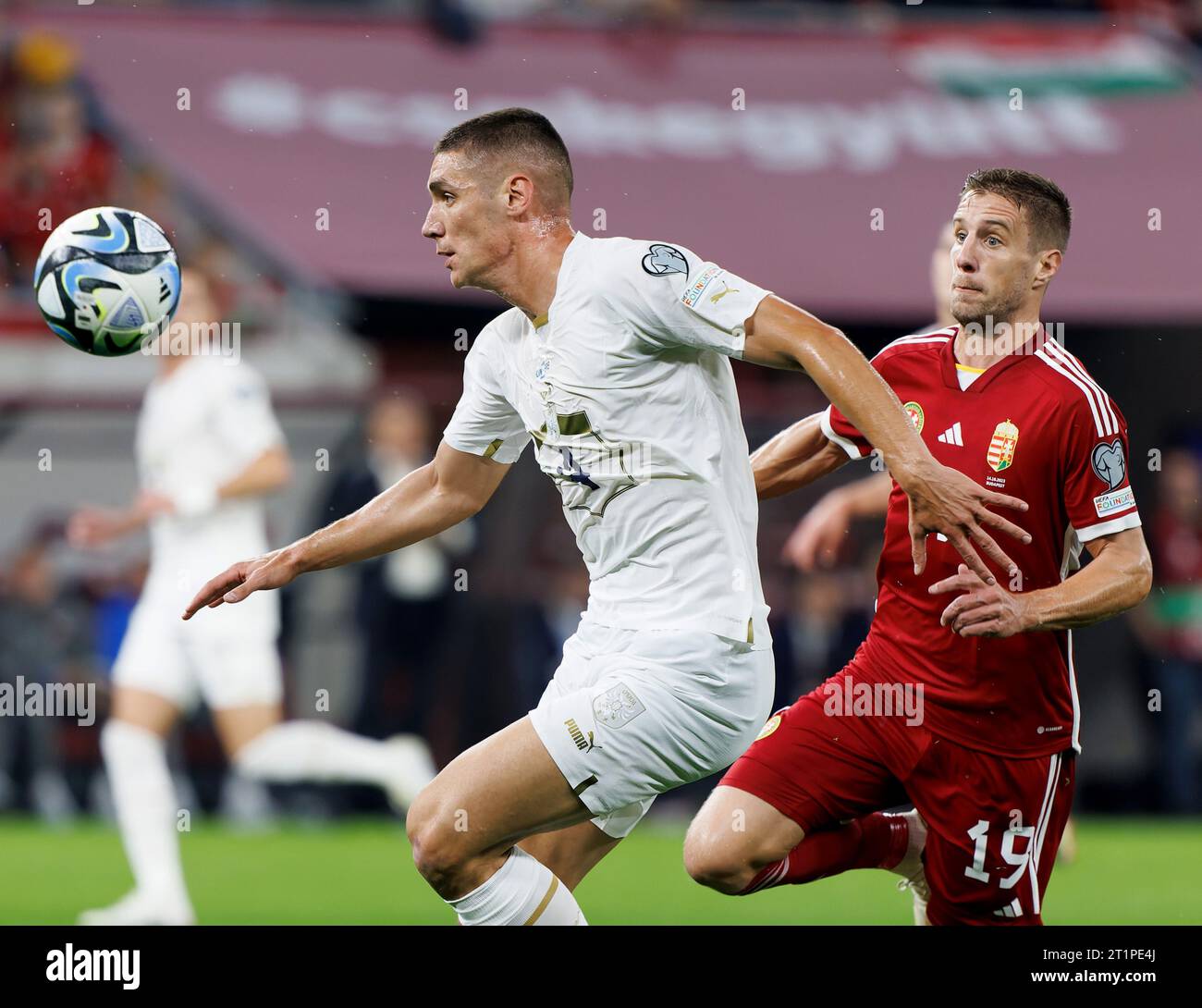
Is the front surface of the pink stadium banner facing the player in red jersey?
yes

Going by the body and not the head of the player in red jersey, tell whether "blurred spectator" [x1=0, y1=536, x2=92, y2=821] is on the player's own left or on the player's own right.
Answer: on the player's own right

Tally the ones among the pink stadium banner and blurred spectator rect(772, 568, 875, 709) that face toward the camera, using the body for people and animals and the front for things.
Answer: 2

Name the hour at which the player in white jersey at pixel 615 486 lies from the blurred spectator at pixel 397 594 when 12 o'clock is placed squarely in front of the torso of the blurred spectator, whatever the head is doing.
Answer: The player in white jersey is roughly at 12 o'clock from the blurred spectator.

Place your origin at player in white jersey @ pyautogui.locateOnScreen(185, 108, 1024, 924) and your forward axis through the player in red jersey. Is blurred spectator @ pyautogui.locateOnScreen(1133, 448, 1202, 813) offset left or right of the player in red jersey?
left

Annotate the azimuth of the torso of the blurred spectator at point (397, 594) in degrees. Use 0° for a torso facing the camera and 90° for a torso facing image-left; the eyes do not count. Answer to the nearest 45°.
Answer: approximately 0°

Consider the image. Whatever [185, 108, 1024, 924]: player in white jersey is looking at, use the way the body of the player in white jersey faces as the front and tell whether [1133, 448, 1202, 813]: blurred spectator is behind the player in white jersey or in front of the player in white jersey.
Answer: behind

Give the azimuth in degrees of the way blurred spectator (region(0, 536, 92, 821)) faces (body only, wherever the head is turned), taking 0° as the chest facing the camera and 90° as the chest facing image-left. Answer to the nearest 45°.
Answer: approximately 0°
